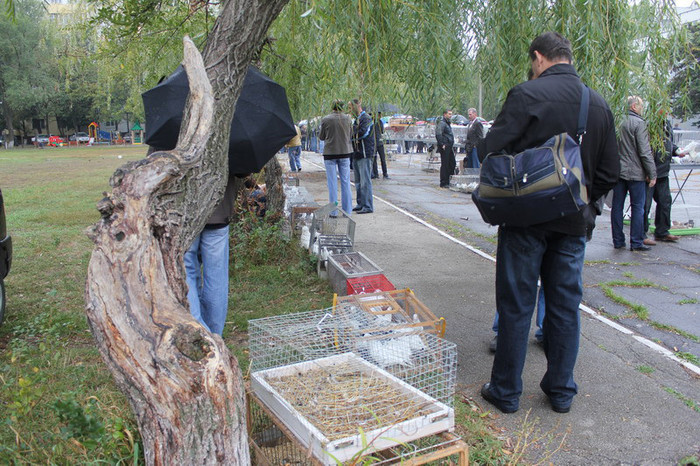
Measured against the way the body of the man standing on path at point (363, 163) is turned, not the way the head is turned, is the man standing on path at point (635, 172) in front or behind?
behind

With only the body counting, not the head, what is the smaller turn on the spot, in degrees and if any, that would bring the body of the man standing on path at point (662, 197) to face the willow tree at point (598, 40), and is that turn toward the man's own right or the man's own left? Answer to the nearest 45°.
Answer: approximately 90° to the man's own right

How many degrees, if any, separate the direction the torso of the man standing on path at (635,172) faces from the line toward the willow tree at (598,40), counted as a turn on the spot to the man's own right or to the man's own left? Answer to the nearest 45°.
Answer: approximately 135° to the man's own right

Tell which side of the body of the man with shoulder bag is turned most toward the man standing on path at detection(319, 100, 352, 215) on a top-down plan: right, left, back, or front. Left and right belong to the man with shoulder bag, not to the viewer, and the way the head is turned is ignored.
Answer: front

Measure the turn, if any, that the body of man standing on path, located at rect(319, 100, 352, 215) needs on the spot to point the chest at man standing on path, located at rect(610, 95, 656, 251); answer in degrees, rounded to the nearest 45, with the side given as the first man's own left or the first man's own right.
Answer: approximately 135° to the first man's own right

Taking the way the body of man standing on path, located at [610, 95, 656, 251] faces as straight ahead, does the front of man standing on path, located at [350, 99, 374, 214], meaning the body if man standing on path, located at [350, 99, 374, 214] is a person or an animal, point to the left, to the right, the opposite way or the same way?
the opposite way

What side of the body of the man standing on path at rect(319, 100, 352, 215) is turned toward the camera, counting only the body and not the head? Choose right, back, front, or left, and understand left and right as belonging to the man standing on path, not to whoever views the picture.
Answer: back
